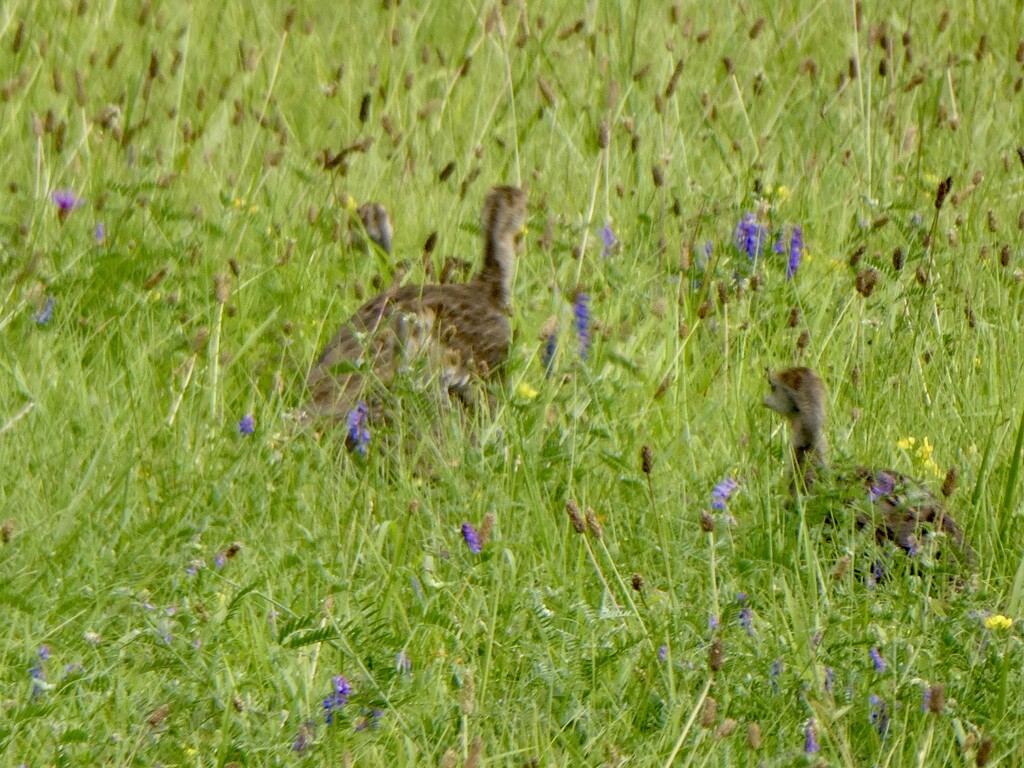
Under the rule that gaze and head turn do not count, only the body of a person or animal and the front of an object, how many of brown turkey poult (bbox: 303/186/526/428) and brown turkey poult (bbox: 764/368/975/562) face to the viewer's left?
1

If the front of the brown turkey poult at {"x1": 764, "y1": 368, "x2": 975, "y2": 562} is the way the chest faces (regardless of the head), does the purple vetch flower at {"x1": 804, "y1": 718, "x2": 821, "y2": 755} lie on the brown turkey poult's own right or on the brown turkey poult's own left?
on the brown turkey poult's own left

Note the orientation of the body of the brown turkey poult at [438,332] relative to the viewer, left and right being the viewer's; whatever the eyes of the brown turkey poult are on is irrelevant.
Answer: facing to the right of the viewer

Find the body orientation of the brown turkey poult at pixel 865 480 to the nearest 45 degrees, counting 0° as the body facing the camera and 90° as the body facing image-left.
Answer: approximately 90°

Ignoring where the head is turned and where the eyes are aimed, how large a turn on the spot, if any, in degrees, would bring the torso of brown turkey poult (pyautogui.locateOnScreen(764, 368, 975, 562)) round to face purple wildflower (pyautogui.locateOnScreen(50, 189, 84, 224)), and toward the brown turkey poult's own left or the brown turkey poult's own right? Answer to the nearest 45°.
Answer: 0° — it already faces it

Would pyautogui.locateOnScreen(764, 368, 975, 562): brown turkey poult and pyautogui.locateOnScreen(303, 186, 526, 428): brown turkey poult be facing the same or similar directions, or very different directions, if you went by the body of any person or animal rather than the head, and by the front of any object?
very different directions

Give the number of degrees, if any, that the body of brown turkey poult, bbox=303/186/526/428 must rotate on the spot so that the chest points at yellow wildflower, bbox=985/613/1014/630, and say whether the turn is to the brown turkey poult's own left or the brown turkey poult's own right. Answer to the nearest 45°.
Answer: approximately 45° to the brown turkey poult's own right

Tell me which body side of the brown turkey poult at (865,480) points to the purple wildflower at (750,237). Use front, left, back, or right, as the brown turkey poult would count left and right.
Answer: right

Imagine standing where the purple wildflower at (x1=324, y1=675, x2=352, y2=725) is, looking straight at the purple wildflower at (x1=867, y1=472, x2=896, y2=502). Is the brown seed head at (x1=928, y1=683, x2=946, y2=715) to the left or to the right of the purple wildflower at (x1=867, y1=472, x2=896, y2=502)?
right

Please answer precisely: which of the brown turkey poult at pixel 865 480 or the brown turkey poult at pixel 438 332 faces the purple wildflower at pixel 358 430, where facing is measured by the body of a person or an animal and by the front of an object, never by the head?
the brown turkey poult at pixel 865 480
